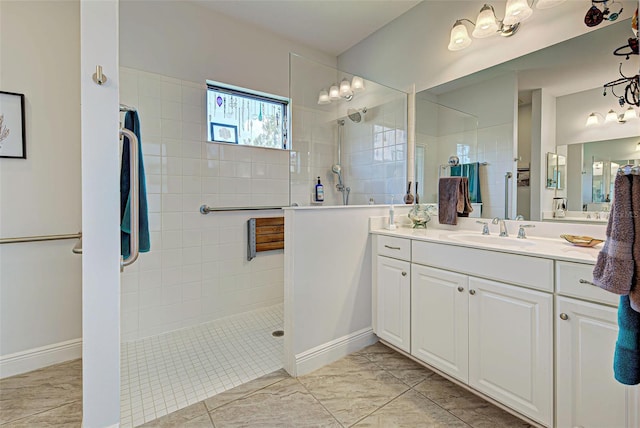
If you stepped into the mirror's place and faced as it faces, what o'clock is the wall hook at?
The wall hook is roughly at 12 o'clock from the mirror.

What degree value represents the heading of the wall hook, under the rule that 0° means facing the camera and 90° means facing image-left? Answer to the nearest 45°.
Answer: approximately 0°

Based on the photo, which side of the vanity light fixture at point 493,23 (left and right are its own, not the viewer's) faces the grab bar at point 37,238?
front

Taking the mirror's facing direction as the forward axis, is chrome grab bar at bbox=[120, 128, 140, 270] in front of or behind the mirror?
in front

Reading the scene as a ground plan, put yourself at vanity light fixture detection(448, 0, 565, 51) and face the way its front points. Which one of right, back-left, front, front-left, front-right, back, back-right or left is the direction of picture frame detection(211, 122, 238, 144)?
front-right

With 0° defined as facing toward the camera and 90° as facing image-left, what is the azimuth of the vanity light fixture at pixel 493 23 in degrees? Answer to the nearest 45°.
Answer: approximately 45°

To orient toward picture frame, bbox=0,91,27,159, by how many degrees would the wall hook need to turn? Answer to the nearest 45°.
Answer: approximately 135° to its right

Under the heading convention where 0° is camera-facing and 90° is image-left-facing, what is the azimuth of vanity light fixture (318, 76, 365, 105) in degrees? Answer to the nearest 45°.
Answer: approximately 45°
